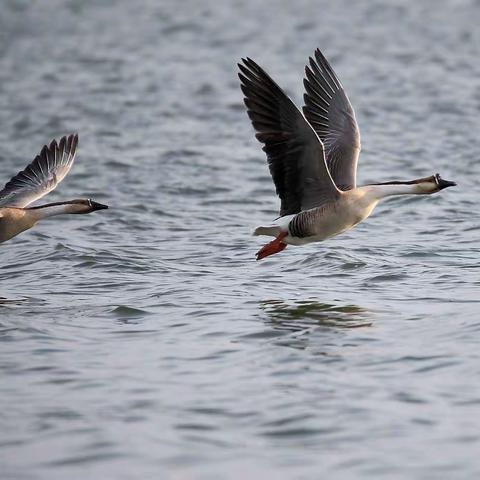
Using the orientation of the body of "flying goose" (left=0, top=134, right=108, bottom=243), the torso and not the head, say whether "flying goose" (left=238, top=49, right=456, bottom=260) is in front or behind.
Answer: in front

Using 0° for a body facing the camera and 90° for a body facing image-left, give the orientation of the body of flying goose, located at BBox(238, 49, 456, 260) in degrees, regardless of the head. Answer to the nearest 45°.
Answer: approximately 270°

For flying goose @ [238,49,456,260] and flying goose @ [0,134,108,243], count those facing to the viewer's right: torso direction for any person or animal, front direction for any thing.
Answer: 2

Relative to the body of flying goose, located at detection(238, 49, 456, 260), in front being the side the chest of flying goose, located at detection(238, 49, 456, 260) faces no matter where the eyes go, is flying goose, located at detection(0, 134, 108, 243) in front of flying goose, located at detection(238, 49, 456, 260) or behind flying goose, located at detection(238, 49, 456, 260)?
behind

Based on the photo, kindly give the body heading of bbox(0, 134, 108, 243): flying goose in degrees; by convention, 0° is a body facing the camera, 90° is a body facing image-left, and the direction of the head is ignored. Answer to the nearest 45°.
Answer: approximately 270°
